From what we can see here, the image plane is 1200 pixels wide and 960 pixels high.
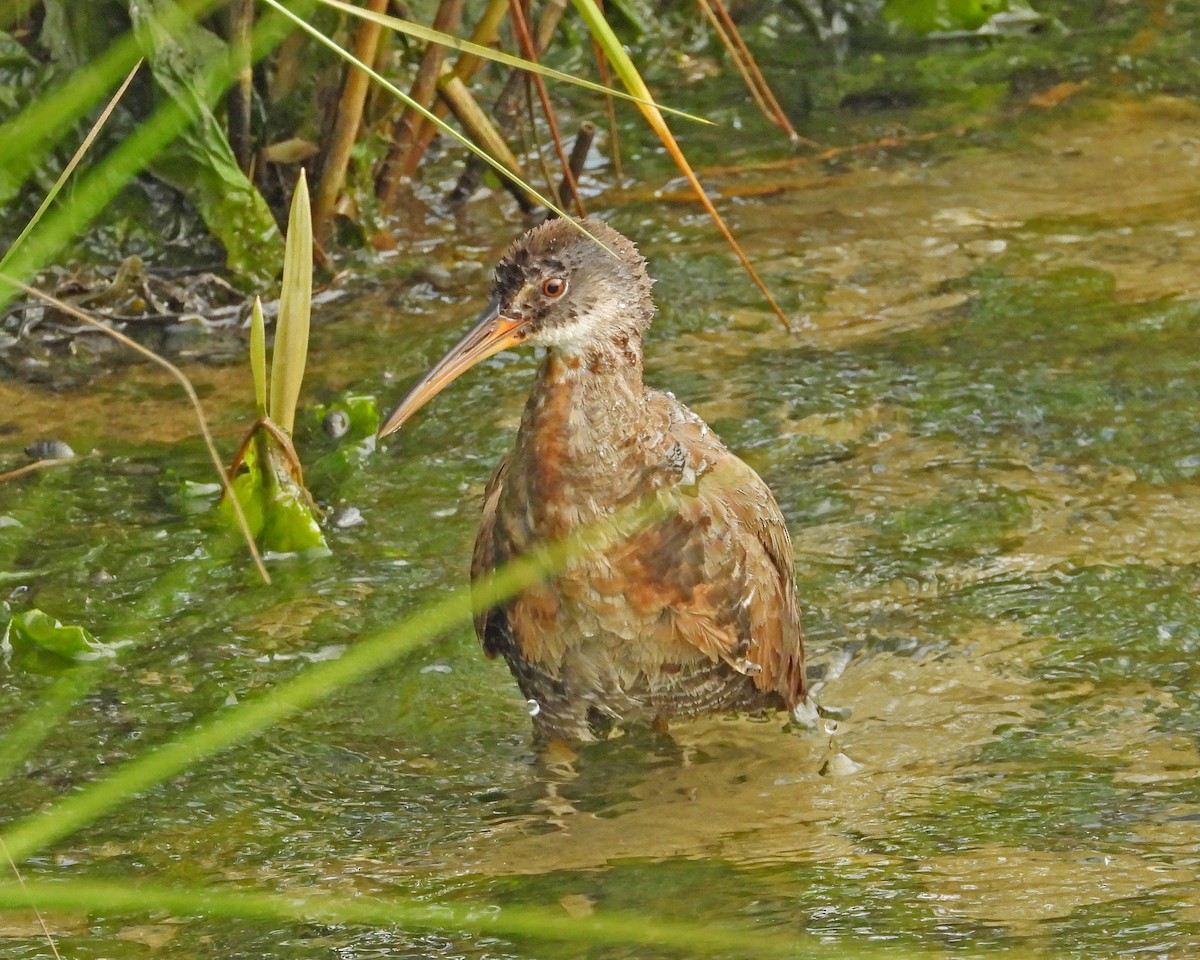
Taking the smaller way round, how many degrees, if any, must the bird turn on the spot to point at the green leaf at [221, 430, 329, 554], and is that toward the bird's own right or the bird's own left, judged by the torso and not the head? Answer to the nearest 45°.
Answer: approximately 90° to the bird's own right

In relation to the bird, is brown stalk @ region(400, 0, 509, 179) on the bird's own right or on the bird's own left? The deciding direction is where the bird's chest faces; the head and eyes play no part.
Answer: on the bird's own right

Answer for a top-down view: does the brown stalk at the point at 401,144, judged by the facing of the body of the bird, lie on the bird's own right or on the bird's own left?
on the bird's own right

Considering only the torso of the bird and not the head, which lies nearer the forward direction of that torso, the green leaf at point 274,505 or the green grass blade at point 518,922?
the green grass blade

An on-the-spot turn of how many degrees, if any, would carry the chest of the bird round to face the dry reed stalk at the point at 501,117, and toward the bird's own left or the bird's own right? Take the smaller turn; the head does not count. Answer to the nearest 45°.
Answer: approximately 135° to the bird's own right

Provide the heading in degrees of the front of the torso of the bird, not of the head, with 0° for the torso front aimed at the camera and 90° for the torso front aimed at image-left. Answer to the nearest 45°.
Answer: approximately 45°

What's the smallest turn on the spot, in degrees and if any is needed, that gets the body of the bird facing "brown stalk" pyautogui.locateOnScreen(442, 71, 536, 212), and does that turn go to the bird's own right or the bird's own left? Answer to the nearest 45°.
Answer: approximately 135° to the bird's own right

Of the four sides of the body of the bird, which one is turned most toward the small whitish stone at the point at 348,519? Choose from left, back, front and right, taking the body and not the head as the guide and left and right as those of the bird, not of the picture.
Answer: right

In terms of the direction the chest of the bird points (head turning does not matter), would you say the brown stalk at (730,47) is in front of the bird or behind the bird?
behind

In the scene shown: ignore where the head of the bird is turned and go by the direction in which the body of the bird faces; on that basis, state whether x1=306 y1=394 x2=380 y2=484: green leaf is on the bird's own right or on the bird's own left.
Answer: on the bird's own right

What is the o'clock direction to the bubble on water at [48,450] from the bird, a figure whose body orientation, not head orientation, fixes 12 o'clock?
The bubble on water is roughly at 3 o'clock from the bird.
